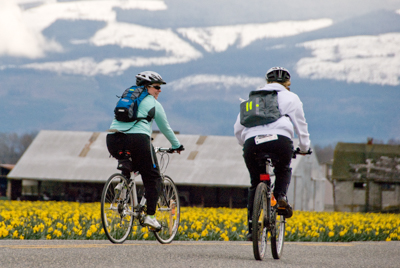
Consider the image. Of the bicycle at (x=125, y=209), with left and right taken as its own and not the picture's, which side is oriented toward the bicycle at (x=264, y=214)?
right

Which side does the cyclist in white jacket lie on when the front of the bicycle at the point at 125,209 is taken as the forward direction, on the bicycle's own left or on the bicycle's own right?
on the bicycle's own right

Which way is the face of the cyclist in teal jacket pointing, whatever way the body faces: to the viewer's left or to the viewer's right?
to the viewer's right

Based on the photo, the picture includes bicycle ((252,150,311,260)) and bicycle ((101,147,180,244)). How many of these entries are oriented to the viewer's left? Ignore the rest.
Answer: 0

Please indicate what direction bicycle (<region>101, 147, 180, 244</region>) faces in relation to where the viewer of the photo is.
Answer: facing away from the viewer and to the right of the viewer

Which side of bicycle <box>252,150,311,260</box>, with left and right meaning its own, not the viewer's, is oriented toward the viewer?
back

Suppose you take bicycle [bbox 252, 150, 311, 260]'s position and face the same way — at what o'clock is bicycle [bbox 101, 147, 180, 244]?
bicycle [bbox 101, 147, 180, 244] is roughly at 10 o'clock from bicycle [bbox 252, 150, 311, 260].

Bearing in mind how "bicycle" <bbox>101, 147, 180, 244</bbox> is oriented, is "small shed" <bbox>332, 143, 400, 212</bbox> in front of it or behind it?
in front

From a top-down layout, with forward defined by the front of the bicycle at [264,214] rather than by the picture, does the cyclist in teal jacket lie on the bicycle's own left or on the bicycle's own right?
on the bicycle's own left

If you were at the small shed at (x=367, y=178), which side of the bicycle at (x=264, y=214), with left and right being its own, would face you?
front
